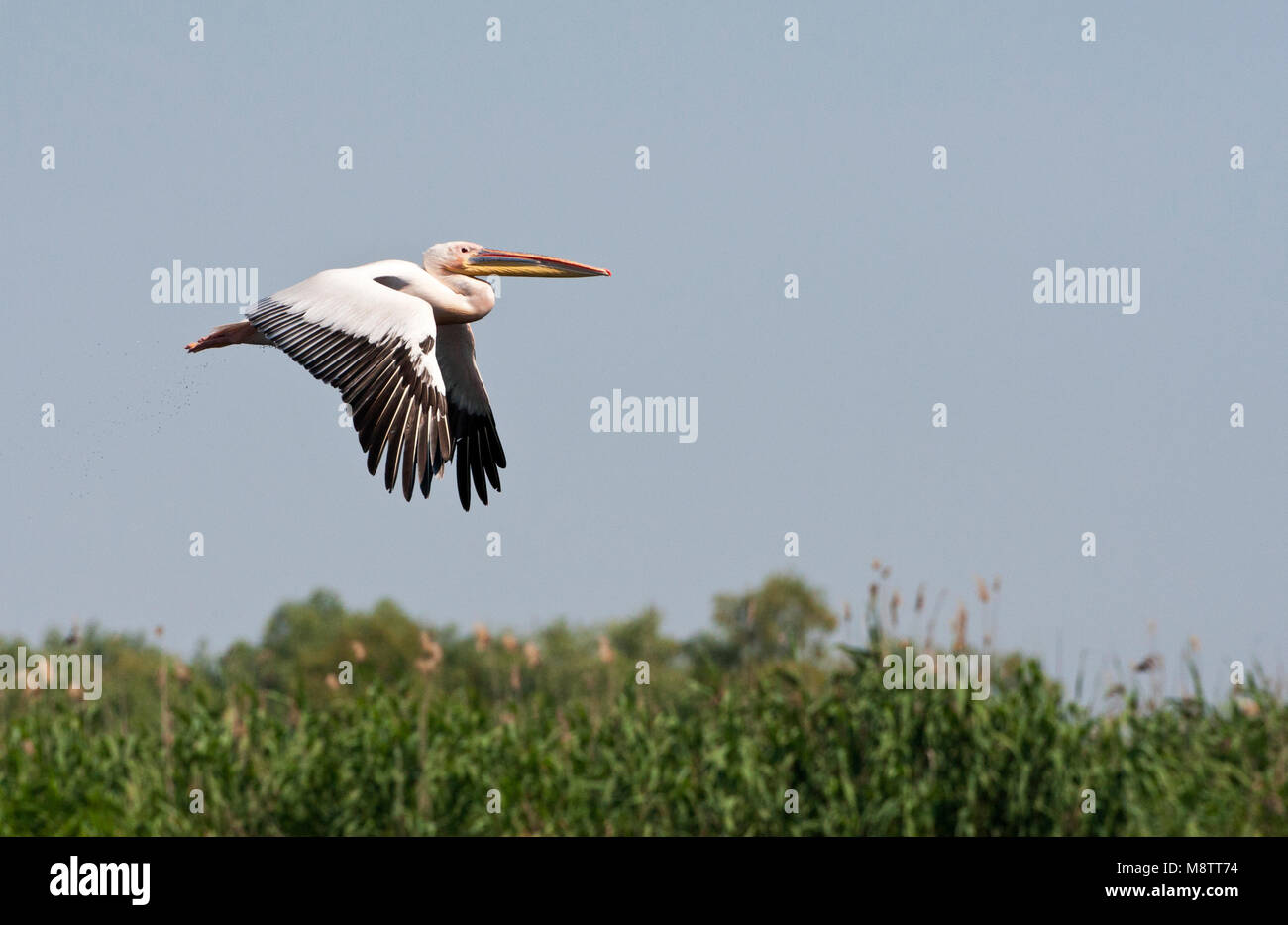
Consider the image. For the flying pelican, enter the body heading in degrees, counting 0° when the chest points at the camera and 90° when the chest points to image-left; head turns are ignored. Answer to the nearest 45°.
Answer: approximately 270°
